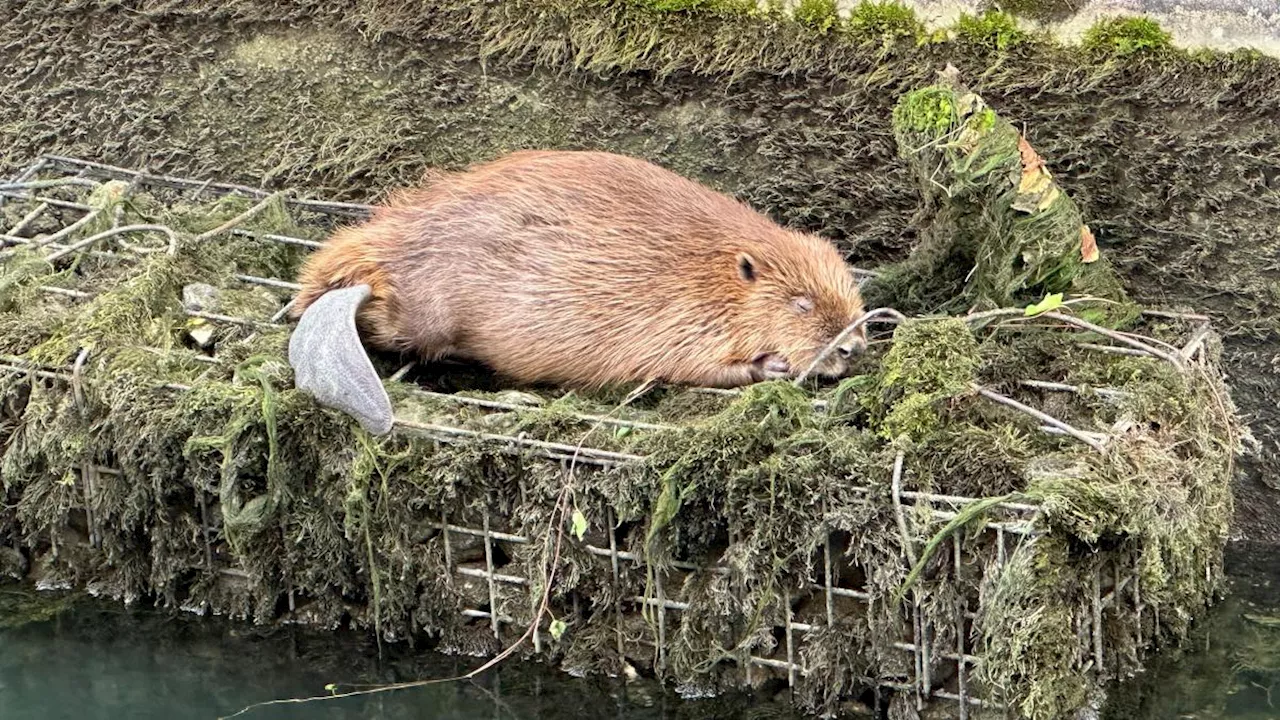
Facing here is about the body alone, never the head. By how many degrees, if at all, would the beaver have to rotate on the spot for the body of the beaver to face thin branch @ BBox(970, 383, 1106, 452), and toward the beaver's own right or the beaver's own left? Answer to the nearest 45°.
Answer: approximately 45° to the beaver's own right

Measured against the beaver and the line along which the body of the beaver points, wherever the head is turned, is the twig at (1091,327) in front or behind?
in front

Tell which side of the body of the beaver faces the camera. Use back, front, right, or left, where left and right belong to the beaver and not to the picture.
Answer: right

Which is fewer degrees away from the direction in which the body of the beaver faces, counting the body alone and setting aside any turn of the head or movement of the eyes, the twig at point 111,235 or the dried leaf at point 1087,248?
the dried leaf

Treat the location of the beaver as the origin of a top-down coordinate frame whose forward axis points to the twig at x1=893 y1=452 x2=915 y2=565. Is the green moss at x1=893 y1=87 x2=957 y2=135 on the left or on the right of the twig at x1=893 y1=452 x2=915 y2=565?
left

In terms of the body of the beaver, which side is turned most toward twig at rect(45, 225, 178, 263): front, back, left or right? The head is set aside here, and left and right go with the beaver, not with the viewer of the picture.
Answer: back

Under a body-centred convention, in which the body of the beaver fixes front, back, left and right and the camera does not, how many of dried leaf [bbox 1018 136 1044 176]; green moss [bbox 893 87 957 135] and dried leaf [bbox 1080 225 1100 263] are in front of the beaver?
3

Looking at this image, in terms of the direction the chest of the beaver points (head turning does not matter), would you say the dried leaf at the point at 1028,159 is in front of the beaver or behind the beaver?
in front

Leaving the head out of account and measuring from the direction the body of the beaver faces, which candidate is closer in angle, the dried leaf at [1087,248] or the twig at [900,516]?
the dried leaf

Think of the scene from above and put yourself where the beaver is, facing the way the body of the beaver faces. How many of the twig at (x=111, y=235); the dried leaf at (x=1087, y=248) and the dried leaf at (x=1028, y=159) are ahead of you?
2

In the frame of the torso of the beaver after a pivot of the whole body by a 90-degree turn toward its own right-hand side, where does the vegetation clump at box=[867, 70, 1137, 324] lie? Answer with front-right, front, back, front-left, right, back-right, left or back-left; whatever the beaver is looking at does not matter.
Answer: left

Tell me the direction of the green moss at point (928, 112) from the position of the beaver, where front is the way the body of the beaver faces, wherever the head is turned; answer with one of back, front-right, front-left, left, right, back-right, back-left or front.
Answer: front

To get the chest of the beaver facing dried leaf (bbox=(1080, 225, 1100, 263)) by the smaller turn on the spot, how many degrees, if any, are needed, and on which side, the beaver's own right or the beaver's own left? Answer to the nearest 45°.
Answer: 0° — it already faces it
